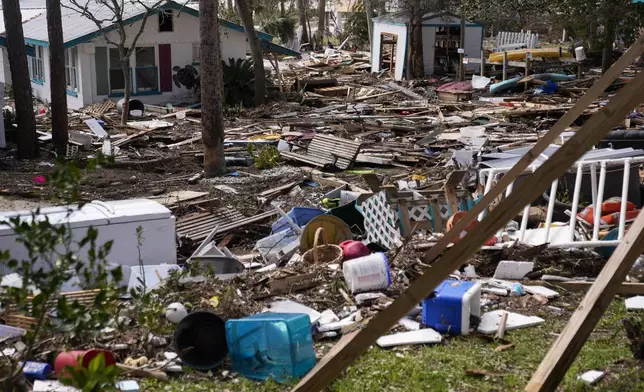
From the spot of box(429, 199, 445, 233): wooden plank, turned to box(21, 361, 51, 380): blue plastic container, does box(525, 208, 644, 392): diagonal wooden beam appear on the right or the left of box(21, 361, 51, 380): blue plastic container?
left

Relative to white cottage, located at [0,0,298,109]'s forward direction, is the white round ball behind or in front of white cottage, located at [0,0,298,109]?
in front

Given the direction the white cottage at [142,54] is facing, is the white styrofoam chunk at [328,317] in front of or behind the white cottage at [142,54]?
in front

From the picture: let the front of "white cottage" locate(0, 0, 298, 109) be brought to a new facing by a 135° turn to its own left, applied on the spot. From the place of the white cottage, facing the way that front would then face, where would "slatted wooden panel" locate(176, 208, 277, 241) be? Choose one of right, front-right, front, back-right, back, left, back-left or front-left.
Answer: back

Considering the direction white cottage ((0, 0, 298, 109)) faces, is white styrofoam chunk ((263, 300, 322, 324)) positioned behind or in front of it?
in front

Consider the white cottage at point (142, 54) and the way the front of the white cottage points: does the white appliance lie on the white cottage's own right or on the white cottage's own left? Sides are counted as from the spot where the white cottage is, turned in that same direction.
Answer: on the white cottage's own right

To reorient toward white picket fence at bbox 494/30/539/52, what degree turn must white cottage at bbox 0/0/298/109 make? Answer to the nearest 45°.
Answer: approximately 45° to its left

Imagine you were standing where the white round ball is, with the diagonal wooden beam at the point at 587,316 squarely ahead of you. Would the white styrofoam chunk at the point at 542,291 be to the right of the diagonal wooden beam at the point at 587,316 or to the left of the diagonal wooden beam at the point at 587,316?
left

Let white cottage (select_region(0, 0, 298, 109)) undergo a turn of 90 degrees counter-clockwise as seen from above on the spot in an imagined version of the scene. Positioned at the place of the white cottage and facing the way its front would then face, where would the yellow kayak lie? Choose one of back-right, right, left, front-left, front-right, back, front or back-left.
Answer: front-right

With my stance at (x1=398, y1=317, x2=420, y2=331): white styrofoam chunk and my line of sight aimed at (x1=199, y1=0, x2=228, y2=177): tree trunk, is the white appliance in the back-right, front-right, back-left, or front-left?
front-left
